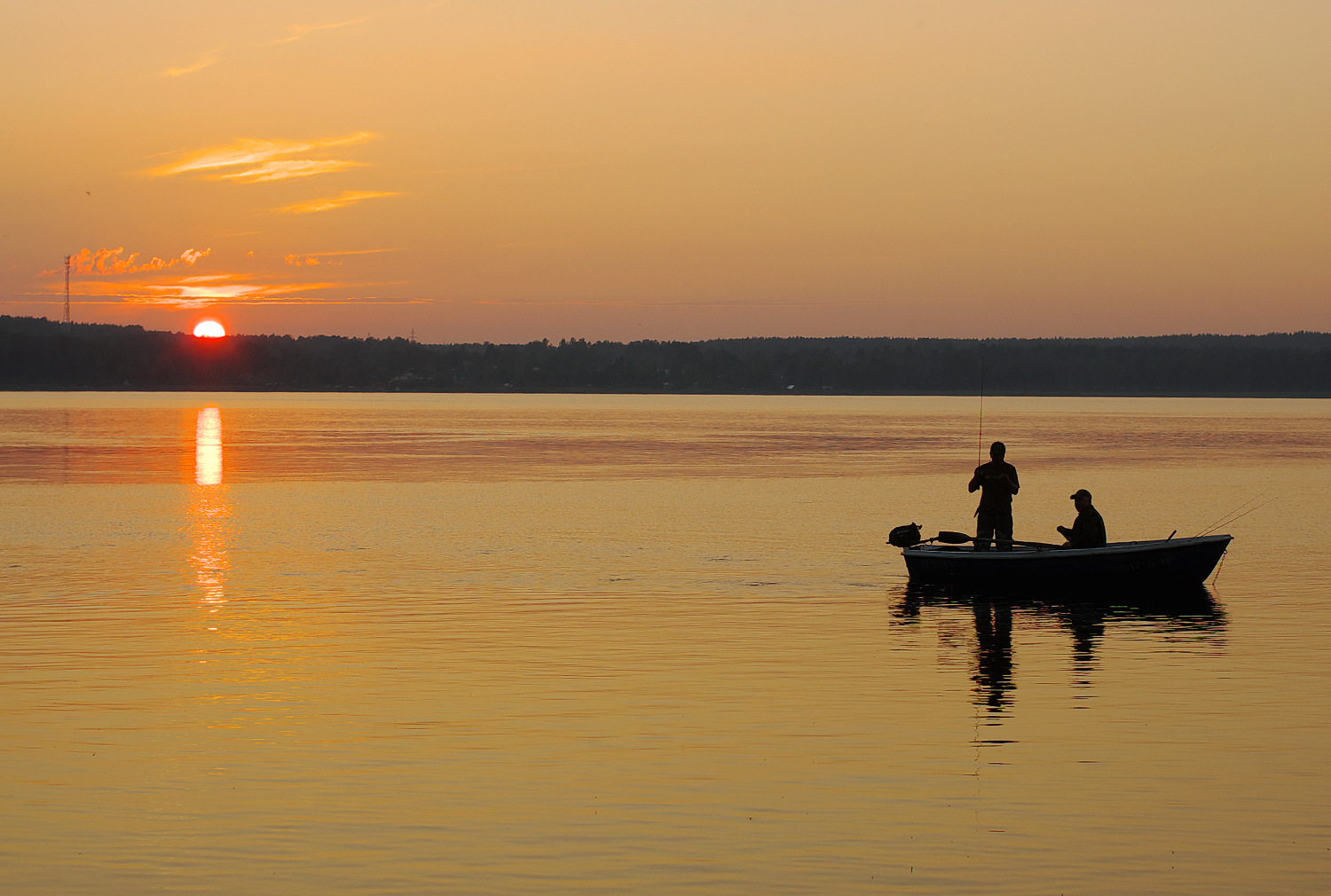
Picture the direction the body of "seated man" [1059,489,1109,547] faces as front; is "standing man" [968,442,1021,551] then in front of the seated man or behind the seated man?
in front

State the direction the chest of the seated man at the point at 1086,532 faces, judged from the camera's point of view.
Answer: to the viewer's left

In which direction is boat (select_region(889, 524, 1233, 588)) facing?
to the viewer's right

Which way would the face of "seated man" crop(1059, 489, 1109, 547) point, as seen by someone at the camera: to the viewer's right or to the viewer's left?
to the viewer's left
